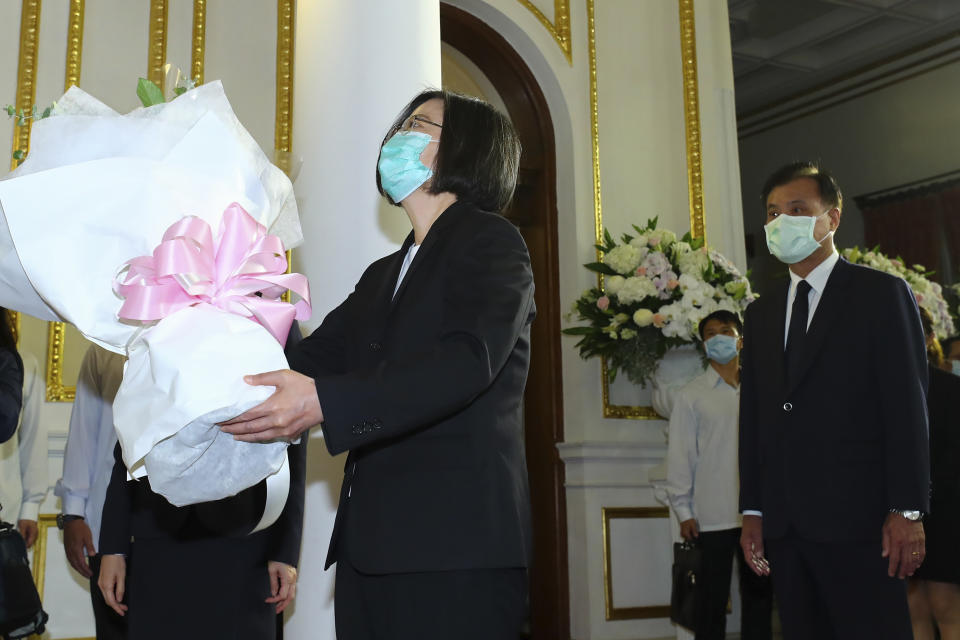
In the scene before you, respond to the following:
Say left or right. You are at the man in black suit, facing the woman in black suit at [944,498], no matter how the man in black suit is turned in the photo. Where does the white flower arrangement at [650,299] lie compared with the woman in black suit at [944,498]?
left

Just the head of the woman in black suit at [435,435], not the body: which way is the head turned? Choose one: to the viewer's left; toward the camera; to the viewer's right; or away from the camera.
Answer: to the viewer's left

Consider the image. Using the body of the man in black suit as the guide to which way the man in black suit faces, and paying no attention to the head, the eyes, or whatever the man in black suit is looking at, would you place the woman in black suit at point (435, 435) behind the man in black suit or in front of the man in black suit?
in front

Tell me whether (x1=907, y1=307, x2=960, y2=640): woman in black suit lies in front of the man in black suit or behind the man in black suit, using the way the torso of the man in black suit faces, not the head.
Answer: behind

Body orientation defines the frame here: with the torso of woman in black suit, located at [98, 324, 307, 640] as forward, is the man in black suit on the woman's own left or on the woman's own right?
on the woman's own left

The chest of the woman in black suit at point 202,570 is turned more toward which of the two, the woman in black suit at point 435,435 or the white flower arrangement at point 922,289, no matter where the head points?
the woman in black suit

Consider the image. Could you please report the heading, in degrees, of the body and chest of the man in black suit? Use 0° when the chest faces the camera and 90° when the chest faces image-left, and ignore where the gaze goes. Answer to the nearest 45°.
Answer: approximately 45°

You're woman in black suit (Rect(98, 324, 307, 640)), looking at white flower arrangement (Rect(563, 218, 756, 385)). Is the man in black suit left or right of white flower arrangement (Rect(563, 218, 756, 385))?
right
